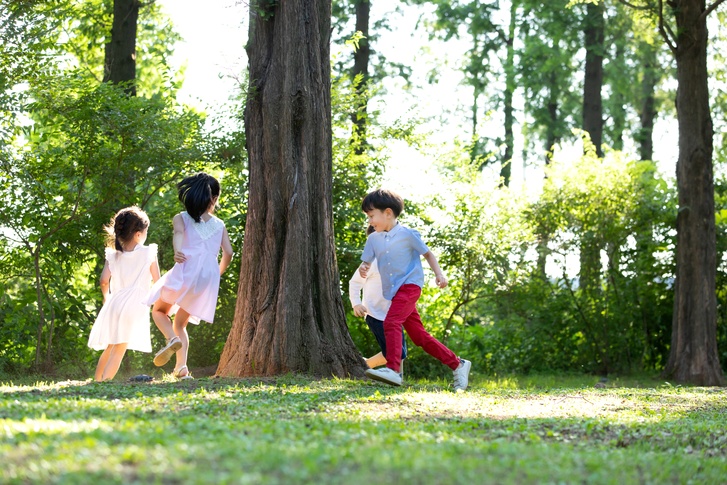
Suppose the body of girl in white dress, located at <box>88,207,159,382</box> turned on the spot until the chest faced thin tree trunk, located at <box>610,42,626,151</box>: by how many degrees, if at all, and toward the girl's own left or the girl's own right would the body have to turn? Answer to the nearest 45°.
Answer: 0° — they already face it

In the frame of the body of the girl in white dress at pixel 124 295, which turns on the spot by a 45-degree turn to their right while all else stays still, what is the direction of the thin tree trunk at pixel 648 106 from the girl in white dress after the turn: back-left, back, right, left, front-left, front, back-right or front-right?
front-left

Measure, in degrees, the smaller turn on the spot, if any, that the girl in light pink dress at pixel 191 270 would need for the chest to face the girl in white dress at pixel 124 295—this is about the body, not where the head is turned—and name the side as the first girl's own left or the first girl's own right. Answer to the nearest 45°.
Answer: approximately 90° to the first girl's own left

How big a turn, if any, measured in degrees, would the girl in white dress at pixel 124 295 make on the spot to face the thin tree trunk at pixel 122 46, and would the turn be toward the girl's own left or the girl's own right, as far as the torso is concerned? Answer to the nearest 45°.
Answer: approximately 45° to the girl's own left

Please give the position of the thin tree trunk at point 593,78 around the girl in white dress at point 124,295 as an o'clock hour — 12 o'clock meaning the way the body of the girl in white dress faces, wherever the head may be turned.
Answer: The thin tree trunk is roughly at 12 o'clock from the girl in white dress.

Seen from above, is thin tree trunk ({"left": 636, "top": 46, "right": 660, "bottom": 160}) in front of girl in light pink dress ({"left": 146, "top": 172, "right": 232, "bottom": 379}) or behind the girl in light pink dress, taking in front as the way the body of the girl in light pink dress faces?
in front

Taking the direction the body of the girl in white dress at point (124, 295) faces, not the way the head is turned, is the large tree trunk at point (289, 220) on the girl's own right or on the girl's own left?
on the girl's own right

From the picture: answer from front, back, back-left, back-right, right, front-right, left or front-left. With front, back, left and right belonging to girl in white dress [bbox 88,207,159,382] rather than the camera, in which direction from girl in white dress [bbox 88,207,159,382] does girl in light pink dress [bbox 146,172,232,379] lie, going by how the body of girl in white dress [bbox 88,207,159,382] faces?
right

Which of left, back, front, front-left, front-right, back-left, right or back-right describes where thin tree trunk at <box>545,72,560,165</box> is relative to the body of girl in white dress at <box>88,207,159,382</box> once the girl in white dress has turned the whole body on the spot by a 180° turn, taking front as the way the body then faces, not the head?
back

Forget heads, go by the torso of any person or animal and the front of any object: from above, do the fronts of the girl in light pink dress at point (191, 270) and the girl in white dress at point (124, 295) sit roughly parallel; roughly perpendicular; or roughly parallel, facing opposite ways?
roughly parallel

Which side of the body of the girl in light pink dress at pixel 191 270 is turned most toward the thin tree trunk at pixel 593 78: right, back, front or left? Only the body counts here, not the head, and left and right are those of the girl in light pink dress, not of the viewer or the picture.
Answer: front

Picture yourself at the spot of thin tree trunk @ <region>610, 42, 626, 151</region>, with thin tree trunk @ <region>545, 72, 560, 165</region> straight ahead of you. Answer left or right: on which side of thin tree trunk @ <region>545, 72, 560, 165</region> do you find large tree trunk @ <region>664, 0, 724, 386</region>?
left

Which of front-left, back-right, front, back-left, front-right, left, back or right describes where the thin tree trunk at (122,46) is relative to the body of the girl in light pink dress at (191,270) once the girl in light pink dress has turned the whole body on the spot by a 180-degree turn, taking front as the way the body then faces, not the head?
back-right

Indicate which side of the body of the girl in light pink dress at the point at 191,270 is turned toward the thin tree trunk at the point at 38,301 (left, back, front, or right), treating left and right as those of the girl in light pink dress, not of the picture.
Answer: left

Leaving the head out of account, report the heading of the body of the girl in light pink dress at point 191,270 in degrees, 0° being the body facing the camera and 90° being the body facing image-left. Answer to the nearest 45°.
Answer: approximately 225°

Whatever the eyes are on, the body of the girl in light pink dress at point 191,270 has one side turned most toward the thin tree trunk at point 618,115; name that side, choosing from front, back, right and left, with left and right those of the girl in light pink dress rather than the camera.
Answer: front

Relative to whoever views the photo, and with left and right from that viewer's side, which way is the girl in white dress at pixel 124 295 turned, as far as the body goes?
facing away from the viewer and to the right of the viewer
